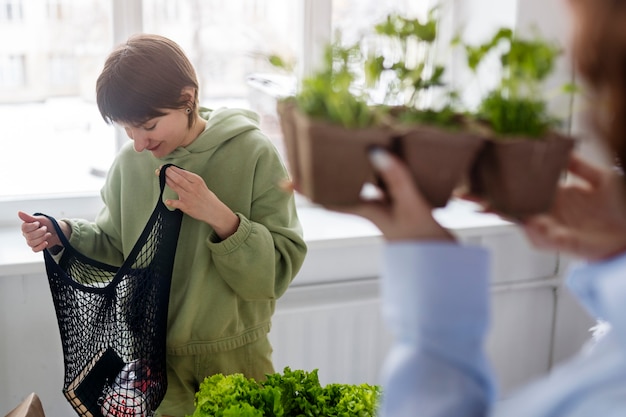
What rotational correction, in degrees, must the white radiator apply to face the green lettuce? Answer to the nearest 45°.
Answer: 0° — it already faces it

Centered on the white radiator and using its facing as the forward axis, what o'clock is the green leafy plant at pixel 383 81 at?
The green leafy plant is roughly at 12 o'clock from the white radiator.

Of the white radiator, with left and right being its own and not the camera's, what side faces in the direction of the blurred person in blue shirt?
front

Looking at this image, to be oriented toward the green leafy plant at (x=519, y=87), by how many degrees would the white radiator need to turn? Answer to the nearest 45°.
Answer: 0° — it already faces it

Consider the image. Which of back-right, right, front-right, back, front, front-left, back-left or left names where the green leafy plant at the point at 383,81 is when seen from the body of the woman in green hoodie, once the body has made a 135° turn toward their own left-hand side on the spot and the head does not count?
right

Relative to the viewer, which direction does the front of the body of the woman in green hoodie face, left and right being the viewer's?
facing the viewer and to the left of the viewer

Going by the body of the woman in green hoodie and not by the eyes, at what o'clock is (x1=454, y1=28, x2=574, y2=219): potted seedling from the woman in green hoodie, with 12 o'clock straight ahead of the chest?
The potted seedling is roughly at 10 o'clock from the woman in green hoodie.

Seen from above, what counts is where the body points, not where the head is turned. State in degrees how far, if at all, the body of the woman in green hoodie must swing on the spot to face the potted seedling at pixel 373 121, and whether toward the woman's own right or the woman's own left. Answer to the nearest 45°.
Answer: approximately 45° to the woman's own left

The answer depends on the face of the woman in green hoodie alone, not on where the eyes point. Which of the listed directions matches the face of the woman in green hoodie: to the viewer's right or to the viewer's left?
to the viewer's left

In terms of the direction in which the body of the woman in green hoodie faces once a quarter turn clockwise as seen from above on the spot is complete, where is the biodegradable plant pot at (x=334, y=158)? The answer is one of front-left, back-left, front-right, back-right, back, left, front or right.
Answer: back-left

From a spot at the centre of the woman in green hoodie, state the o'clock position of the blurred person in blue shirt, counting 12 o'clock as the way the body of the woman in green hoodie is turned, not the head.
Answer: The blurred person in blue shirt is roughly at 10 o'clock from the woman in green hoodie.

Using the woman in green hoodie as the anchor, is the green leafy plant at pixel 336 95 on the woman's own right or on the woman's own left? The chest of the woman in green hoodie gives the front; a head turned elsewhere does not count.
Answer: on the woman's own left

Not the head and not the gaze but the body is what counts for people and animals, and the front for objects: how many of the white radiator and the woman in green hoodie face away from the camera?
0

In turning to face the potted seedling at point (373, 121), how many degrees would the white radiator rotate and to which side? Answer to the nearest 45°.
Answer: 0° — it already faces it

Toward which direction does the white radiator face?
toward the camera

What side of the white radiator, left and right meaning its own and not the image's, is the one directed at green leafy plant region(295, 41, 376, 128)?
front

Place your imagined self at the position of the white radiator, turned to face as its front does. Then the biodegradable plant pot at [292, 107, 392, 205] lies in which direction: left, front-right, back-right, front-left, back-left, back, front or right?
front
